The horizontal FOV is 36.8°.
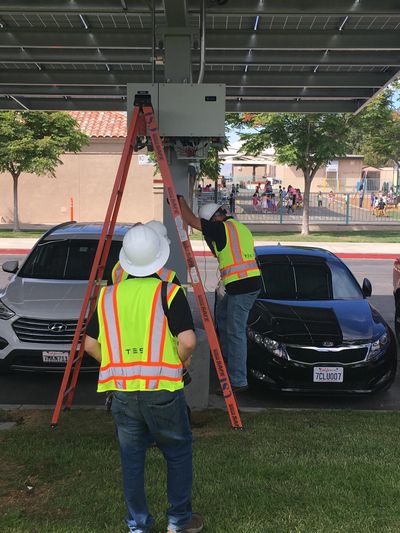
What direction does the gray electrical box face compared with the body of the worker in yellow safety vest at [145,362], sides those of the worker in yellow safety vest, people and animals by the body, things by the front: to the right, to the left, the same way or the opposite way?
the opposite way

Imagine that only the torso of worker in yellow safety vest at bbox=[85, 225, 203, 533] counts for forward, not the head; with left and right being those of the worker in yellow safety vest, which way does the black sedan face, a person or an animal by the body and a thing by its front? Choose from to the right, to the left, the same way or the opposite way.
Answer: the opposite way

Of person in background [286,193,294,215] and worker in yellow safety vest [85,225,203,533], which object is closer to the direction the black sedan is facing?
the worker in yellow safety vest

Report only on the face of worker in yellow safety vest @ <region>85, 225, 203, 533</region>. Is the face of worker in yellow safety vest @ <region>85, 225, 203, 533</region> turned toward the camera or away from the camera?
away from the camera

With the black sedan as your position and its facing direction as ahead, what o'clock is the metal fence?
The metal fence is roughly at 6 o'clock from the black sedan.

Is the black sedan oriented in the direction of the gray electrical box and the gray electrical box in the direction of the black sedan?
no

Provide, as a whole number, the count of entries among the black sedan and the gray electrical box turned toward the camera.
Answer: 2

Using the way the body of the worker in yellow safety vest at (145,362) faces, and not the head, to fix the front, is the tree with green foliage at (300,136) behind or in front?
in front

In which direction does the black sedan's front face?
toward the camera

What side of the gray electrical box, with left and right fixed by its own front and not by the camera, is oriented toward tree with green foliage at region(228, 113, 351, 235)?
back

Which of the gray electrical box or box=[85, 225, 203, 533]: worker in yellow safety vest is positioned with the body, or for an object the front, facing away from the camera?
the worker in yellow safety vest

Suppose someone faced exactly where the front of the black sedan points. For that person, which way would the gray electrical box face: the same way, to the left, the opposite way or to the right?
the same way

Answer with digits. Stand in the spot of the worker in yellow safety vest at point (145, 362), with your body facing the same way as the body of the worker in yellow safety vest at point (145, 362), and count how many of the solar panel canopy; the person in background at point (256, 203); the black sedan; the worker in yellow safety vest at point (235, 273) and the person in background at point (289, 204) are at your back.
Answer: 0

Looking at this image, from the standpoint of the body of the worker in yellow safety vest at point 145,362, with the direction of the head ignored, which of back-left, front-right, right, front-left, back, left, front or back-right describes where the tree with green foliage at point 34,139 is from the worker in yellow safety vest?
front

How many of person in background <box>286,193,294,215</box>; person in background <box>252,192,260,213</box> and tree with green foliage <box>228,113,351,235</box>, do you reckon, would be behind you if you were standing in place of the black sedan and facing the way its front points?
3

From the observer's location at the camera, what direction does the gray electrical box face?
facing the viewer

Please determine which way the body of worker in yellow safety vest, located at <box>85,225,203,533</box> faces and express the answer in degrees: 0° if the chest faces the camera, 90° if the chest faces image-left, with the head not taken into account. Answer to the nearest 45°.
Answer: approximately 180°

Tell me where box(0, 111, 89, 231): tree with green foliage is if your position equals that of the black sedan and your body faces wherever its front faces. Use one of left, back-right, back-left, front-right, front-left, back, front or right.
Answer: back-right

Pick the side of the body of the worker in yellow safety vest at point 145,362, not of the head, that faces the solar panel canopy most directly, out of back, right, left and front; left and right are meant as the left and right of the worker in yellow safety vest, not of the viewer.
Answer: front
